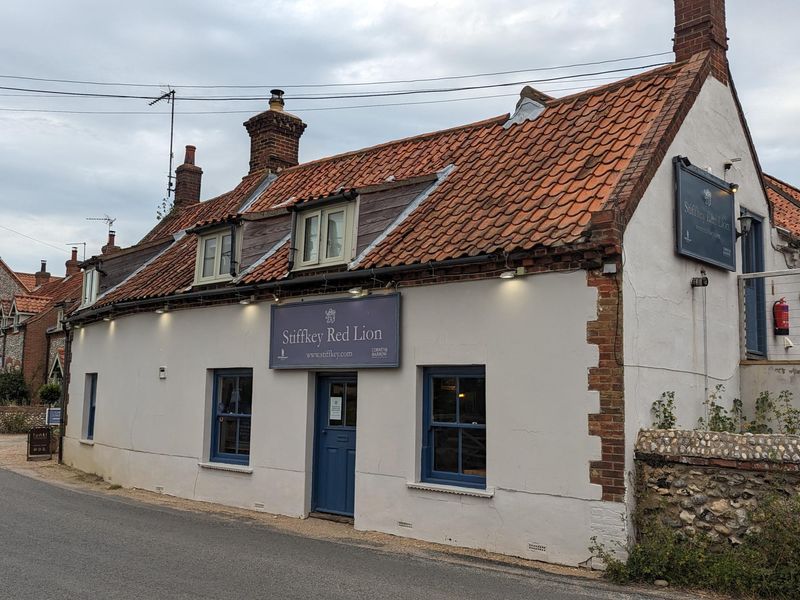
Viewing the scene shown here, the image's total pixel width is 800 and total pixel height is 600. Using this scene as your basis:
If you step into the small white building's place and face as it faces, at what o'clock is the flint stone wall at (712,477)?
The flint stone wall is roughly at 9 o'clock from the small white building.

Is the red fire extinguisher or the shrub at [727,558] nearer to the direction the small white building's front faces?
the shrub

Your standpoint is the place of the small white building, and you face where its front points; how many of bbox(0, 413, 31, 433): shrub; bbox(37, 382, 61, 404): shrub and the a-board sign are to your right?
3

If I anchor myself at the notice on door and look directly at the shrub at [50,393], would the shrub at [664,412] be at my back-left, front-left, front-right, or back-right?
back-right

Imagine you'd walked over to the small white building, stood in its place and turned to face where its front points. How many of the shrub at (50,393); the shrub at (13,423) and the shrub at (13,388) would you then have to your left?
0

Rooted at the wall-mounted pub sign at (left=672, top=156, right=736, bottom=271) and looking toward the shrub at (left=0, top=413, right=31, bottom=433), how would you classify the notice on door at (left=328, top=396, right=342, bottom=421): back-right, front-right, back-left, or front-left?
front-left

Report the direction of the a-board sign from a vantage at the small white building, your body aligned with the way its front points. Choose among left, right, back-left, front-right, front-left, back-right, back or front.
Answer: right

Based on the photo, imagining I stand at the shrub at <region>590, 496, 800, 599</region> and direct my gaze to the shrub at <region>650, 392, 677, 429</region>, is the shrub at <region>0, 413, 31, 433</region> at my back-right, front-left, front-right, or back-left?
front-left

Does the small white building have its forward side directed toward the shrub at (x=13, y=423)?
no

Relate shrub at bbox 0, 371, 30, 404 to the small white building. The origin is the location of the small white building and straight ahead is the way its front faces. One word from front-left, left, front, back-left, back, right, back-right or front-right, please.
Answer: right

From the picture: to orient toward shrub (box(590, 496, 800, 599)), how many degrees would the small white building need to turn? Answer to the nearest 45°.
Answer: approximately 90° to its left

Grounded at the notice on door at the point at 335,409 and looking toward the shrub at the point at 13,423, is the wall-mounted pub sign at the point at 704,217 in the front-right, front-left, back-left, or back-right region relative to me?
back-right

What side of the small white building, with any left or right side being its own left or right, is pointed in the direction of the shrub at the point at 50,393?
right
